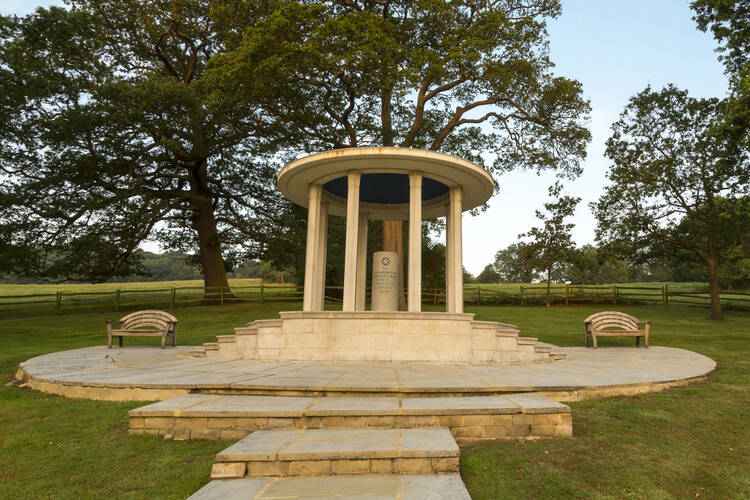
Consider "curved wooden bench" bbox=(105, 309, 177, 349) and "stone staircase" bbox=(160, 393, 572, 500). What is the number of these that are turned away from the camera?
0

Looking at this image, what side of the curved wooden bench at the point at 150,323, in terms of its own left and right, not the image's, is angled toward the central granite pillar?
left

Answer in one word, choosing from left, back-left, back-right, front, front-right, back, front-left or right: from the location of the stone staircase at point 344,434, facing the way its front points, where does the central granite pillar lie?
back

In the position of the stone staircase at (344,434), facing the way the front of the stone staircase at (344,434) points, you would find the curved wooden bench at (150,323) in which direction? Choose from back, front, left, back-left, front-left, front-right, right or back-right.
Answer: back-right

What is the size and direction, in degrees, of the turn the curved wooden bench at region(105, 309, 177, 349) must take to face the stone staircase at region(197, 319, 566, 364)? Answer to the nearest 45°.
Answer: approximately 90° to its left

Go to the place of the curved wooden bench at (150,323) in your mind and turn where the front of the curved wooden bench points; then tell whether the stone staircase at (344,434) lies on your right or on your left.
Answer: on your left

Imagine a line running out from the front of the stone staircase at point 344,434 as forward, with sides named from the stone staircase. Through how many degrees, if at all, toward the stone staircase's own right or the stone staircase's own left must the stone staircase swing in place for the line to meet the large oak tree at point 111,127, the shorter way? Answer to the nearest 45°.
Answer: approximately 135° to the stone staircase's own right

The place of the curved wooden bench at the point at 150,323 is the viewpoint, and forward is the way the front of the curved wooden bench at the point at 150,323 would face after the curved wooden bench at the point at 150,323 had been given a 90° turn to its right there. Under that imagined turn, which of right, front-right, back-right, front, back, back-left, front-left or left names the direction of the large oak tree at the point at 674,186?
back-right

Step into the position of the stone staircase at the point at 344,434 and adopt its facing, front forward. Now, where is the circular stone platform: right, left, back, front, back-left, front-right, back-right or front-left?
back

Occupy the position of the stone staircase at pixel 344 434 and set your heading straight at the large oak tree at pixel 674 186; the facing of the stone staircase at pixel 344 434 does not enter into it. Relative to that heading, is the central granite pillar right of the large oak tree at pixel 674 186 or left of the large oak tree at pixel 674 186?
left

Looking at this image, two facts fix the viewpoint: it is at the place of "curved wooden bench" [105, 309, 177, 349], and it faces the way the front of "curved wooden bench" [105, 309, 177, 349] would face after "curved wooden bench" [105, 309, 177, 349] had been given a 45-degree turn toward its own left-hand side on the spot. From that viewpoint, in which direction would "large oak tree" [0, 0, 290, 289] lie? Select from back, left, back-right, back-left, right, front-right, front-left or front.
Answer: back

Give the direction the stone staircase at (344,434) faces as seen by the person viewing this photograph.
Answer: facing the viewer

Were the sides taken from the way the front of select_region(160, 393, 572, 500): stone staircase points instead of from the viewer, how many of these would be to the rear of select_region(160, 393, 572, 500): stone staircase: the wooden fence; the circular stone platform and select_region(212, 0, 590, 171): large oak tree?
3

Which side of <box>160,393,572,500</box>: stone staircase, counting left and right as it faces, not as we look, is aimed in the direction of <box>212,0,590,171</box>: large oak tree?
back
